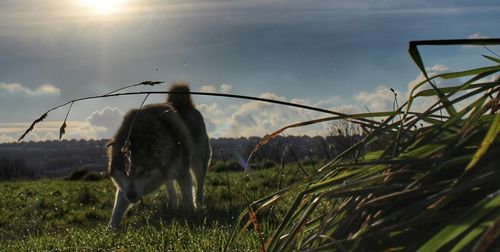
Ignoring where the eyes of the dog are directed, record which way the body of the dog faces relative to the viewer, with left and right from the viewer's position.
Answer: facing the viewer and to the left of the viewer

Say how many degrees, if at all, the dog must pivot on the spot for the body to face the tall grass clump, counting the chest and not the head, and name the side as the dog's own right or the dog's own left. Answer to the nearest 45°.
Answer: approximately 45° to the dog's own left
